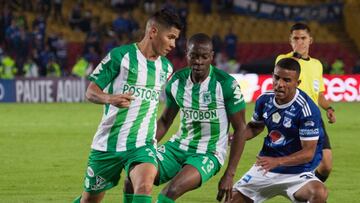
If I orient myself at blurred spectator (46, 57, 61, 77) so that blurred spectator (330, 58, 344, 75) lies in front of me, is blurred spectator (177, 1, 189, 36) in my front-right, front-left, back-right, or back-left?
front-left

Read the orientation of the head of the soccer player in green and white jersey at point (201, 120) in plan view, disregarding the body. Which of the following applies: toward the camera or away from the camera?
toward the camera

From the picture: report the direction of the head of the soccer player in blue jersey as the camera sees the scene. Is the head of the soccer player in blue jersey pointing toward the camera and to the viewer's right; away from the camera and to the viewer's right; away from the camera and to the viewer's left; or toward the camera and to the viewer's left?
toward the camera and to the viewer's left

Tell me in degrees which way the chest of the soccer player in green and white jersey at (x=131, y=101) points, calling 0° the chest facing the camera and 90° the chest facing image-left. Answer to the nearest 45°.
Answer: approximately 315°

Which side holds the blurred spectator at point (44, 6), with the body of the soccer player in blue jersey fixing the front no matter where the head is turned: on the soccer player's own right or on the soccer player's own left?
on the soccer player's own right

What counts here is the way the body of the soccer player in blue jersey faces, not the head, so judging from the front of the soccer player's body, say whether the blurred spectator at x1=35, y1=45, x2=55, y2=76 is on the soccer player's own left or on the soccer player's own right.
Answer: on the soccer player's own right

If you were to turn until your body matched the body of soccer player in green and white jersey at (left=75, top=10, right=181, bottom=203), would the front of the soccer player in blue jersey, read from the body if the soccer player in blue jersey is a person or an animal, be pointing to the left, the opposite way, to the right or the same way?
to the right

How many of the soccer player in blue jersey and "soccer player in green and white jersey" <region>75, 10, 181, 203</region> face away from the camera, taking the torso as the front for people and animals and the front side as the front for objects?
0

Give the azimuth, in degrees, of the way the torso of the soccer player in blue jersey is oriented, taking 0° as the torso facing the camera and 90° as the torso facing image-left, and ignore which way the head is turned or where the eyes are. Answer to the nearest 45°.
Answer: approximately 45°

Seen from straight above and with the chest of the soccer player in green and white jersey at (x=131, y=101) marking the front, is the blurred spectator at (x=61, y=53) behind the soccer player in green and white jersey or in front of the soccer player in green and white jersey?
behind

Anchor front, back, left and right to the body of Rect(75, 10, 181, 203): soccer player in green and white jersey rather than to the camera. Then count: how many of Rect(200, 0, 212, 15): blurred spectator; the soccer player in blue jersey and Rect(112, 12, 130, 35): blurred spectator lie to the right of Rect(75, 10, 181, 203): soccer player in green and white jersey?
0
